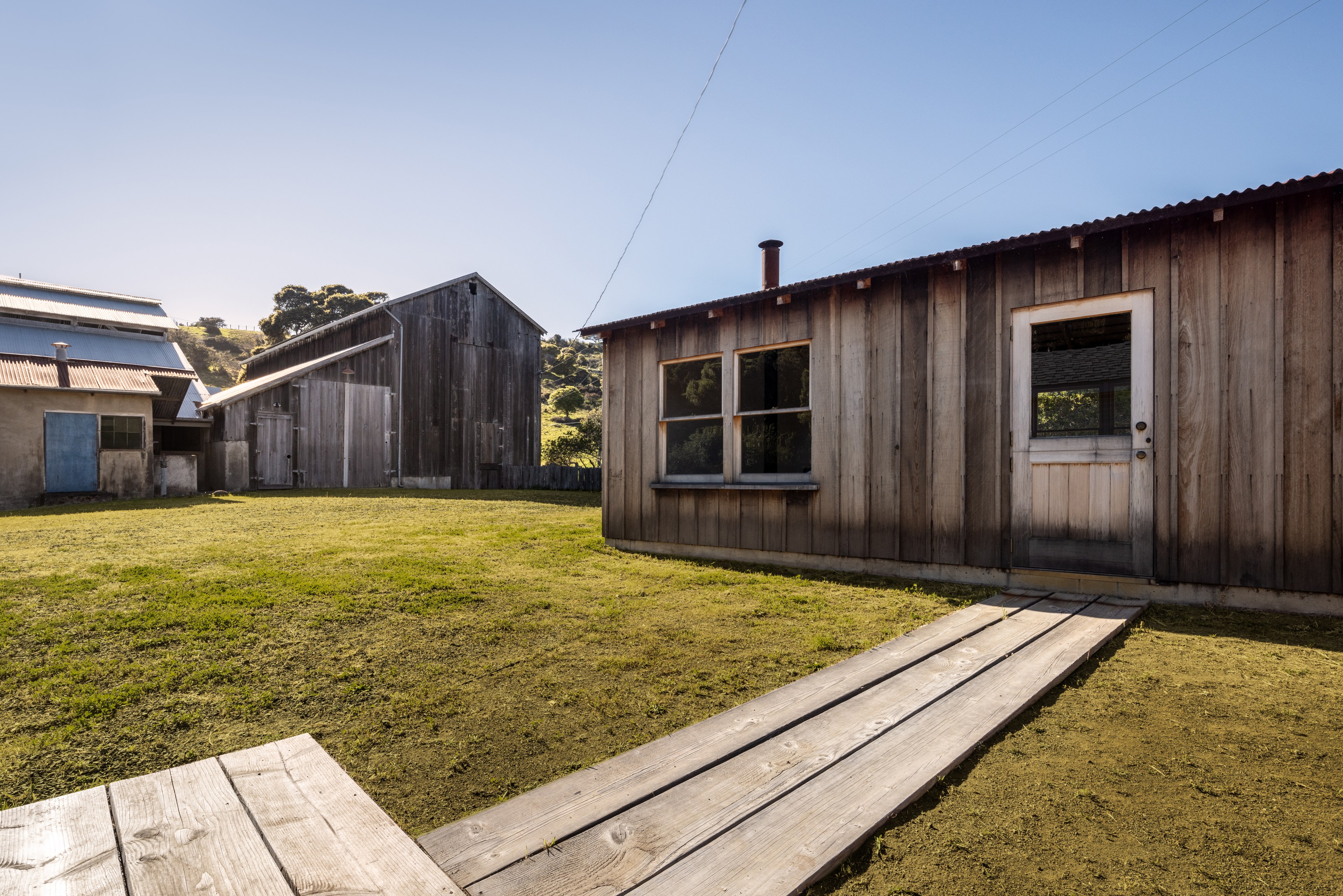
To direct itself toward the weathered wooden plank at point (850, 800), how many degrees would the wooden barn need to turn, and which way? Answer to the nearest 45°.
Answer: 0° — it already faces it

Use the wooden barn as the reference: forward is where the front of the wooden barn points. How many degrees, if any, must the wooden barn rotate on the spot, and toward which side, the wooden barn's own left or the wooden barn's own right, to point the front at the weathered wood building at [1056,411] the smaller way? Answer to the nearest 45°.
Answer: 0° — it already faces it

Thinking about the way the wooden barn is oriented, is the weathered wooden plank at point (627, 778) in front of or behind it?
in front

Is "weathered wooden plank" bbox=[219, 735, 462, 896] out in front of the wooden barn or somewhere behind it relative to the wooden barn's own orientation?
in front

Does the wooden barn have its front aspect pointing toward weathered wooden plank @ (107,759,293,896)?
yes

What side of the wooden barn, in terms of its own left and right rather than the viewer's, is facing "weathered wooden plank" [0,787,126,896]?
front

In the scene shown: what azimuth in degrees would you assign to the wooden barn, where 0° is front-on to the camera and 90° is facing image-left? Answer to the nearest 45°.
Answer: approximately 0°

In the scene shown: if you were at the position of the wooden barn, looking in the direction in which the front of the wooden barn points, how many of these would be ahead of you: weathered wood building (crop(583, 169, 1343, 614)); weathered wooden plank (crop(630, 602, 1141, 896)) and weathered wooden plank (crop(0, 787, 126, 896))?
3

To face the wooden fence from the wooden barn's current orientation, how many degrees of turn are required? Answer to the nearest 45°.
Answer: approximately 45° to its left
